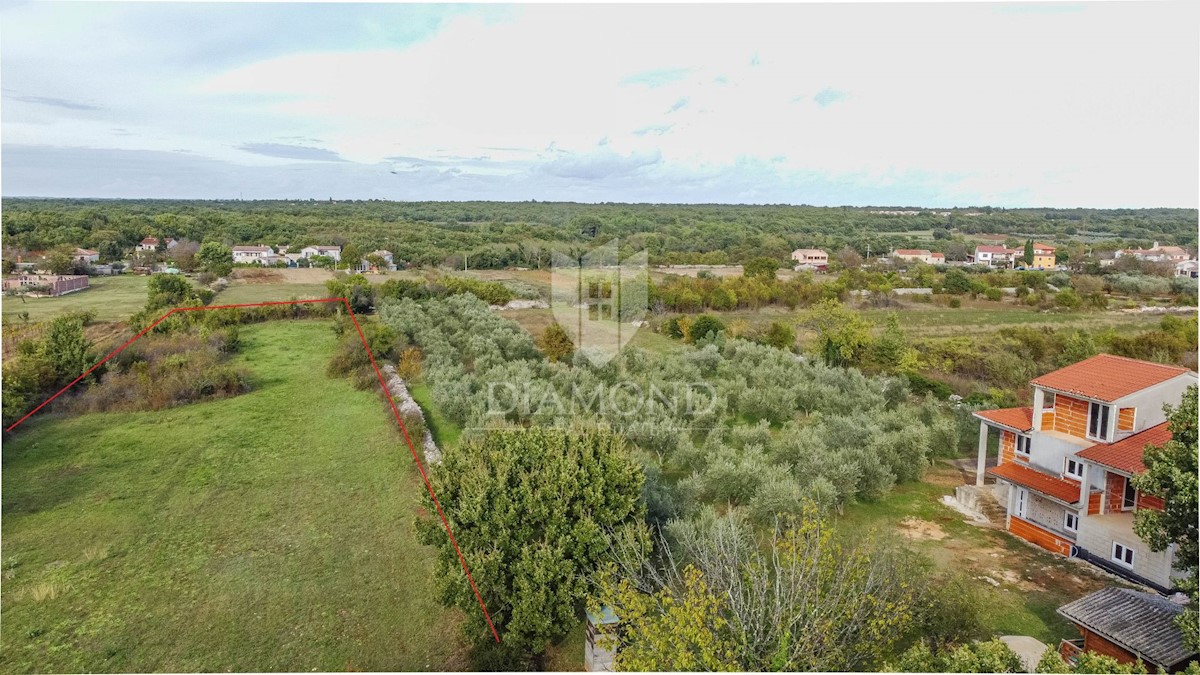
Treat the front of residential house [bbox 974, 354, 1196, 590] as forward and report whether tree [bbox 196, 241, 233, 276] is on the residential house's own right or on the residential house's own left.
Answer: on the residential house's own right

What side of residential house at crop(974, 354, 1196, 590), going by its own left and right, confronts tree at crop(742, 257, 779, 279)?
right

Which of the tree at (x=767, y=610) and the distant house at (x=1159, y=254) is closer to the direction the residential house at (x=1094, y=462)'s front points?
the tree

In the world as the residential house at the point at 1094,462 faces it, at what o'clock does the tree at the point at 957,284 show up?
The tree is roughly at 4 o'clock from the residential house.

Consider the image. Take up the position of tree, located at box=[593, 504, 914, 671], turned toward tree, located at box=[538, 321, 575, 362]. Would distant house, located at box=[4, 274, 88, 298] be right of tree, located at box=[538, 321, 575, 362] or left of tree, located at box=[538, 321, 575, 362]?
left

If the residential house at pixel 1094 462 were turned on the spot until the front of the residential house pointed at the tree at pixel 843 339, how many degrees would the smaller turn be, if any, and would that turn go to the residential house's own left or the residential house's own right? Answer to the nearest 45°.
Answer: approximately 90° to the residential house's own right

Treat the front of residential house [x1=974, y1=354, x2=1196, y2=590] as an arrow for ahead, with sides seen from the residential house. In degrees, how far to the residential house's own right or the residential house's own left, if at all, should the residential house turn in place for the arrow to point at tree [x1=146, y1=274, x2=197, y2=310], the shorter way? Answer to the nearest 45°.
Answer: approximately 45° to the residential house's own right

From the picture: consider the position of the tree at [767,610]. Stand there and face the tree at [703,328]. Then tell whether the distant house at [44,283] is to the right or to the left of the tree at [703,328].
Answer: left

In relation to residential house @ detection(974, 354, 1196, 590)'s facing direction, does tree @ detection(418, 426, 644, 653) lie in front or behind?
in front

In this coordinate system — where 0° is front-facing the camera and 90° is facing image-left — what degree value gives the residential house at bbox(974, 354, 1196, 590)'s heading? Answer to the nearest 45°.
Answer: approximately 45°
